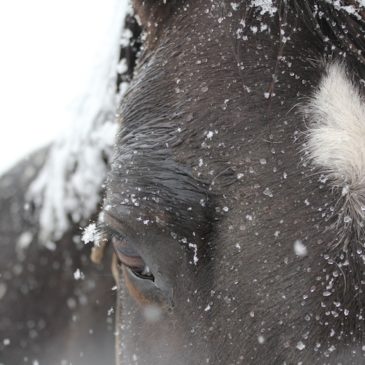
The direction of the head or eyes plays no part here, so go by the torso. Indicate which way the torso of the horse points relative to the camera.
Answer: toward the camera
